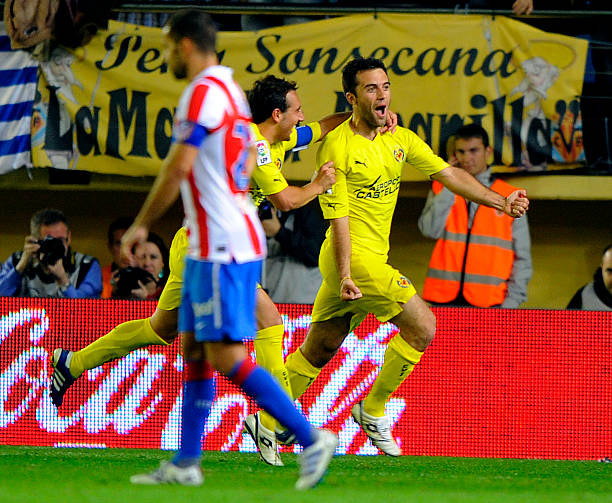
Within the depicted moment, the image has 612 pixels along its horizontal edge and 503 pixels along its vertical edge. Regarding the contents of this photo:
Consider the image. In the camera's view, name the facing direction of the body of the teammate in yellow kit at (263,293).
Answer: to the viewer's right

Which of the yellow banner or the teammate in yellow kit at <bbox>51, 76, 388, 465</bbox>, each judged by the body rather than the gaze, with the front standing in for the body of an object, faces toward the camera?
the yellow banner

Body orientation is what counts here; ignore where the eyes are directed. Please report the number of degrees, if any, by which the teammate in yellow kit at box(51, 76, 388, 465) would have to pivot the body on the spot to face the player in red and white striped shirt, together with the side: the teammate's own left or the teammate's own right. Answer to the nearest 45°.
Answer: approximately 90° to the teammate's own right

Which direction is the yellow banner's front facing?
toward the camera

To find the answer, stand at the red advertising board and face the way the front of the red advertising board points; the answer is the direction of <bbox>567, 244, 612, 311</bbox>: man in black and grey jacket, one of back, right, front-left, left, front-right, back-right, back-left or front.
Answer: back-left

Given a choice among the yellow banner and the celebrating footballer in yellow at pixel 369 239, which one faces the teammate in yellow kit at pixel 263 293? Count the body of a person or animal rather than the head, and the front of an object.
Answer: the yellow banner

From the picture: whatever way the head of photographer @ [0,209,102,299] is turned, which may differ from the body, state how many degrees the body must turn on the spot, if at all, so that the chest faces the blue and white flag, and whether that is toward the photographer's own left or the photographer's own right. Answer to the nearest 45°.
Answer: approximately 180°

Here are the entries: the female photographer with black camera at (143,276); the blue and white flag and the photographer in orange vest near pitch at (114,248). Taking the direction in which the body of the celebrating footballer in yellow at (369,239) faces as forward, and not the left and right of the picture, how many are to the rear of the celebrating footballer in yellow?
3

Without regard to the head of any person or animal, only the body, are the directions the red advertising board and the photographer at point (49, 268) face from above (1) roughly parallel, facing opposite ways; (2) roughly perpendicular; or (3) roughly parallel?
roughly parallel

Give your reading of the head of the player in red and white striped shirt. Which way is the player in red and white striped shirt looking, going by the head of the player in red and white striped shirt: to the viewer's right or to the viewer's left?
to the viewer's left

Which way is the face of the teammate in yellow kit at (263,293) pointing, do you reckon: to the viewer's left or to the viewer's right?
to the viewer's right

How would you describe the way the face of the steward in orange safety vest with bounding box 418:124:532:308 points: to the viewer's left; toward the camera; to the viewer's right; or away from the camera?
toward the camera

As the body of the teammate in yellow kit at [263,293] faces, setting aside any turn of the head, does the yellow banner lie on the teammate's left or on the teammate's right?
on the teammate's left

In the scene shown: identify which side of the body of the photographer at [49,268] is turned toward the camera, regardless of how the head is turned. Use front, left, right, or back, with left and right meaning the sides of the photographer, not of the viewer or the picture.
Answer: front

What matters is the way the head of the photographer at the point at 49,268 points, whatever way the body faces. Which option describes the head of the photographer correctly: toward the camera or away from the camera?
toward the camera

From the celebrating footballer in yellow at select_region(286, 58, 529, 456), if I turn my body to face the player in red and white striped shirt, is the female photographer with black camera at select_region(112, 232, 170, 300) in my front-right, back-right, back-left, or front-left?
back-right
